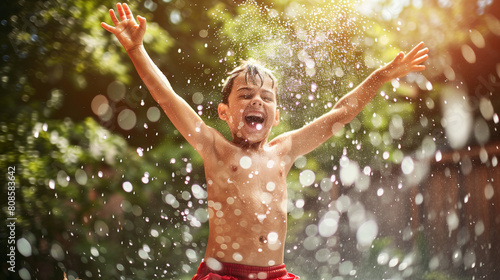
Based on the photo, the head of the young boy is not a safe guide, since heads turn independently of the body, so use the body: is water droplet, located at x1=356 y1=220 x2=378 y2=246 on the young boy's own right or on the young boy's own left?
on the young boy's own left

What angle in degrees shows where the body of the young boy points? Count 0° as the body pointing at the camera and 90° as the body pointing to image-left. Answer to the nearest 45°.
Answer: approximately 315°
